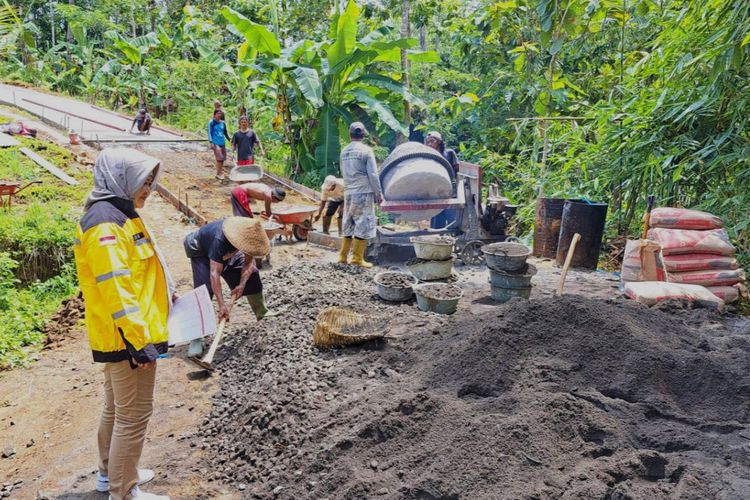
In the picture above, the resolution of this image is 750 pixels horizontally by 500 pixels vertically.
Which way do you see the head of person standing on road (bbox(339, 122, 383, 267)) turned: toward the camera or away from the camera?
away from the camera

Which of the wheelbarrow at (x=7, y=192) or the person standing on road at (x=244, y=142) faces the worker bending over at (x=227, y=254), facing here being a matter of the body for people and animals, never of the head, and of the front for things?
the person standing on road

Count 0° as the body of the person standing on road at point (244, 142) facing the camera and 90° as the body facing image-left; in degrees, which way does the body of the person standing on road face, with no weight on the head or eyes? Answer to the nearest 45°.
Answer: approximately 0°

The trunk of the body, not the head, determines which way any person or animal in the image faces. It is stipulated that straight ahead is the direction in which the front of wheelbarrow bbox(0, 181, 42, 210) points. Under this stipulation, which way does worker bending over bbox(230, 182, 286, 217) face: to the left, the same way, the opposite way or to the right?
the opposite way

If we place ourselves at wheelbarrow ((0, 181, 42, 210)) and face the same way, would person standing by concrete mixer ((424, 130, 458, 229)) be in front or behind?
behind

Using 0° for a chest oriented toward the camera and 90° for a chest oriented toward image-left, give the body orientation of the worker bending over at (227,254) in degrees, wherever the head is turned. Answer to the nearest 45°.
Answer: approximately 315°

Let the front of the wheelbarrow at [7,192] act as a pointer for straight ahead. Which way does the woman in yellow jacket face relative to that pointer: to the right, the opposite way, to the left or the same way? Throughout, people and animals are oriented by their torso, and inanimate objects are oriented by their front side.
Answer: the opposite way

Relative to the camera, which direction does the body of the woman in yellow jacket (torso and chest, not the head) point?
to the viewer's right

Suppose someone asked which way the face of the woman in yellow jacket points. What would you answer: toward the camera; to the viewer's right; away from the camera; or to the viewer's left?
to the viewer's right

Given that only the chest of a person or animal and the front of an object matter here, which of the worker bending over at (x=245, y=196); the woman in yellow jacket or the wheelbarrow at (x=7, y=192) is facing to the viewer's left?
the wheelbarrow

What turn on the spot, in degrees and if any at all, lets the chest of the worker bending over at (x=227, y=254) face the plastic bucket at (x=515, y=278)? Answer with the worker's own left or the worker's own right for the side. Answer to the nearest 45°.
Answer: approximately 45° to the worker's own left

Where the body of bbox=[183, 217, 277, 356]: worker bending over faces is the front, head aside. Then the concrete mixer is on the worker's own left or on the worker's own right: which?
on the worker's own left
